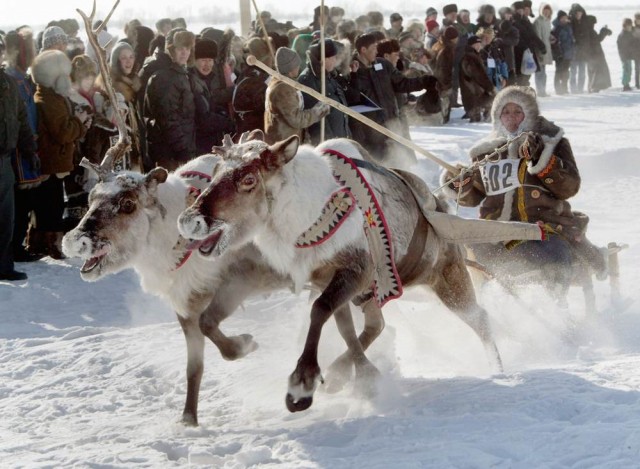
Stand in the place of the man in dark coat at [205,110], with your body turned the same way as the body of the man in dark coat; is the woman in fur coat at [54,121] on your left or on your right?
on your right

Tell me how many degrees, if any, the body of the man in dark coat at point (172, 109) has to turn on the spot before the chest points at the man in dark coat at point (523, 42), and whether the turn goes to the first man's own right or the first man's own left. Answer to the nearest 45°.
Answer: approximately 90° to the first man's own left

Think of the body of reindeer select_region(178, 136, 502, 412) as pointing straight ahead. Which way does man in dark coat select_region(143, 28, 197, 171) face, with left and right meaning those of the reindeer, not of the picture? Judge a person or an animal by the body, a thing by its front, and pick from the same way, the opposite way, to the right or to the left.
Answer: to the left

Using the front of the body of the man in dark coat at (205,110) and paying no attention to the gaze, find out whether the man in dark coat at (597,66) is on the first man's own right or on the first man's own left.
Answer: on the first man's own left

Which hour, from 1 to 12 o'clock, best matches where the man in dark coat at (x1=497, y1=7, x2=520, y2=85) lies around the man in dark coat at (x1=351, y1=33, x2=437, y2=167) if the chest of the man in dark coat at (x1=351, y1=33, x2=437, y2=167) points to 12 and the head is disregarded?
the man in dark coat at (x1=497, y1=7, x2=520, y2=85) is roughly at 8 o'clock from the man in dark coat at (x1=351, y1=33, x2=437, y2=167).

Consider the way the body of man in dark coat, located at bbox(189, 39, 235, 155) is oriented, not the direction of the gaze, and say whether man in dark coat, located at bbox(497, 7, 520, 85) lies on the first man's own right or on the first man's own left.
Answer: on the first man's own left

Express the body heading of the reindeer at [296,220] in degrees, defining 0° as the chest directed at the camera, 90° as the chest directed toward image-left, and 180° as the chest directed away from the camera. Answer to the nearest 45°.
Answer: approximately 45°

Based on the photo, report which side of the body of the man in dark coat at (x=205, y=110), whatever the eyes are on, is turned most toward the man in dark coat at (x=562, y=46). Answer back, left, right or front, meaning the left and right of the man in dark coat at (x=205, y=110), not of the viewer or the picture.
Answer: left
